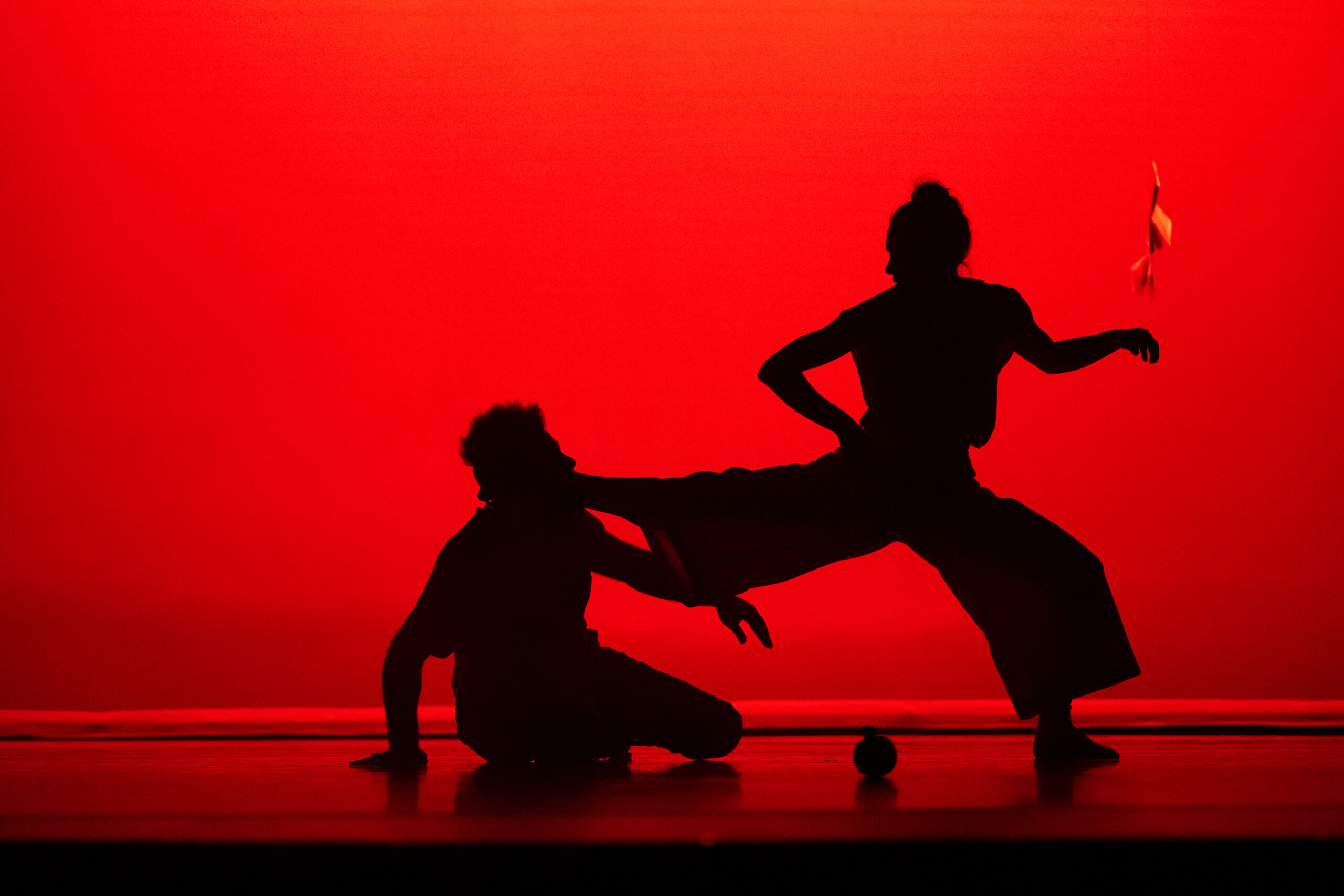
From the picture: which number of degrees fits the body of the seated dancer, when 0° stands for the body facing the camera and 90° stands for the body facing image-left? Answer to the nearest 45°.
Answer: approximately 225°
